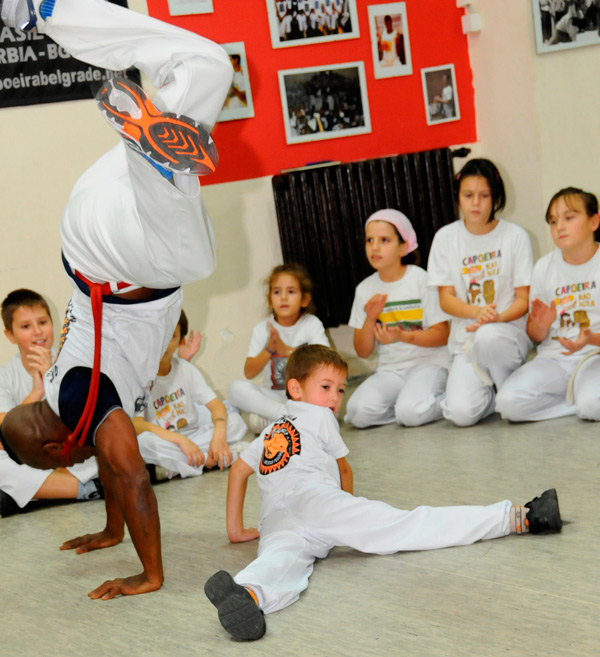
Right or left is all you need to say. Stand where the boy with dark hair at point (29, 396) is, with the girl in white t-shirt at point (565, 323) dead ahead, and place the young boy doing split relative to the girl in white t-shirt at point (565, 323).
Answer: right

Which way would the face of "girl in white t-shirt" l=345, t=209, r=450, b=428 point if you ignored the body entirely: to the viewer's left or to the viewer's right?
to the viewer's left

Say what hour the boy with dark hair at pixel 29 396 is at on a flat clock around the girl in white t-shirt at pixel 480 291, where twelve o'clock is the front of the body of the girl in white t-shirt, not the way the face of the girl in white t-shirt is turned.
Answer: The boy with dark hair is roughly at 2 o'clock from the girl in white t-shirt.

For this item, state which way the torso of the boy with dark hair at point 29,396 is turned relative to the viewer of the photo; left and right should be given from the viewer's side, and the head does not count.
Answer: facing the viewer and to the right of the viewer

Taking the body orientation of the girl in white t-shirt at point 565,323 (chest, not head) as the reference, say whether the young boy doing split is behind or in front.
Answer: in front

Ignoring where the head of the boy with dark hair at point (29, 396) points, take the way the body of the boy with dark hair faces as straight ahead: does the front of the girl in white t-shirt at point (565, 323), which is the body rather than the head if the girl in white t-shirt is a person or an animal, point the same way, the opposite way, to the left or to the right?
to the right

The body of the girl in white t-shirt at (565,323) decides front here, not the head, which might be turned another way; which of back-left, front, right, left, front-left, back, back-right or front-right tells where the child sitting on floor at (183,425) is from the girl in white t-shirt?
right

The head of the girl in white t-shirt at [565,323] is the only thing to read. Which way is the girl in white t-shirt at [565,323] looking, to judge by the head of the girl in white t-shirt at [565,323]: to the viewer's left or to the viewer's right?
to the viewer's left

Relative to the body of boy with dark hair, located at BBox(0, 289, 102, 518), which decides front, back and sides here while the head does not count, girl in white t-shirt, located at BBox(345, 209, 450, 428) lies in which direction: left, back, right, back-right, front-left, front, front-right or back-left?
front-left

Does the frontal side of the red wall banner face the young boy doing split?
yes
